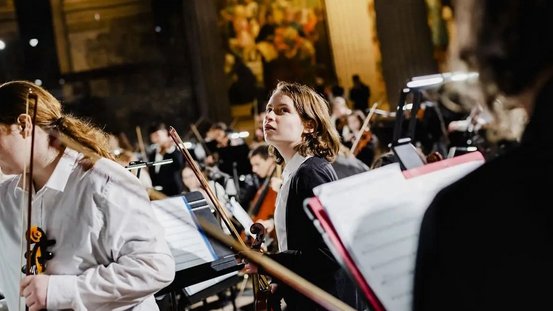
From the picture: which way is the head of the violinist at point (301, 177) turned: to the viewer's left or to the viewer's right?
to the viewer's left

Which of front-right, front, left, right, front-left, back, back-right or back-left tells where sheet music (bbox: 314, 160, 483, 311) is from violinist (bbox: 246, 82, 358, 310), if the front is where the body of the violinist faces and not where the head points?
left

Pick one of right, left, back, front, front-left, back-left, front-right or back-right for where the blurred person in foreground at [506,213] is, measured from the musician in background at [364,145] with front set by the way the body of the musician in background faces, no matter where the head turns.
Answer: front-left

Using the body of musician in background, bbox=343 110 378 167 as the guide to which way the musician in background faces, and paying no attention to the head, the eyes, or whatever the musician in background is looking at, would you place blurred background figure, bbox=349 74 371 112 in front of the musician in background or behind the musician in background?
behind

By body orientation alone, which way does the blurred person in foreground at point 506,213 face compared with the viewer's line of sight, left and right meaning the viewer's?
facing away from the viewer and to the left of the viewer

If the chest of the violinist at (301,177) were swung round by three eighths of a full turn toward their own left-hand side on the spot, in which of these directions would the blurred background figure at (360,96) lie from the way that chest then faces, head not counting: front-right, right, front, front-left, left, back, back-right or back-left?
back-left

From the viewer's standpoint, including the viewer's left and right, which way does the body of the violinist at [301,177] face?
facing to the left of the viewer

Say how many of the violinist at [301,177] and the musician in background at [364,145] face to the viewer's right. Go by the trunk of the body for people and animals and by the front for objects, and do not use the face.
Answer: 0
